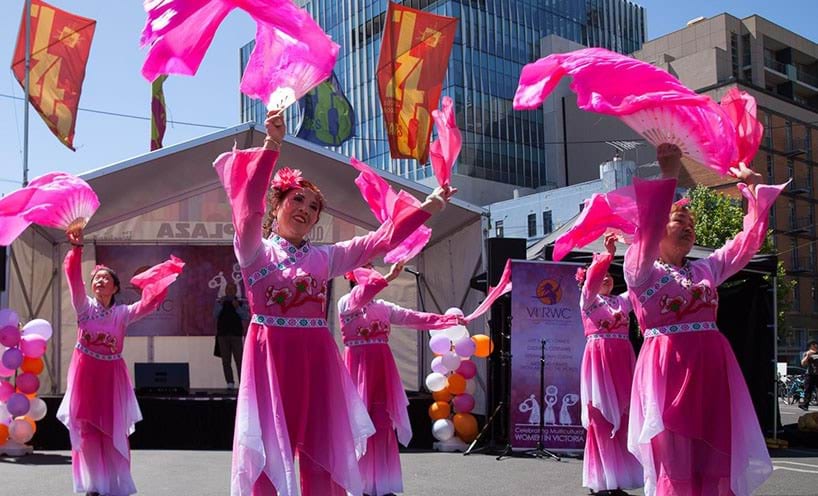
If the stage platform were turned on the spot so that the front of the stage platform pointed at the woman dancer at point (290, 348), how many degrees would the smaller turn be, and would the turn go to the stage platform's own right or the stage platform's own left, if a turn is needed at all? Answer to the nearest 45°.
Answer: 0° — it already faces them

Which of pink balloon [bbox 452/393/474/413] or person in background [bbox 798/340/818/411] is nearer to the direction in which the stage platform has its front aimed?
the pink balloon

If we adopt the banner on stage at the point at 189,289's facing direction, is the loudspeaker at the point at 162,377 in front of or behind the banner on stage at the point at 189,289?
in front

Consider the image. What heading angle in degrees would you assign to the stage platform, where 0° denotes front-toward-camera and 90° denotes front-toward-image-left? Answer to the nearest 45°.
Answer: approximately 0°

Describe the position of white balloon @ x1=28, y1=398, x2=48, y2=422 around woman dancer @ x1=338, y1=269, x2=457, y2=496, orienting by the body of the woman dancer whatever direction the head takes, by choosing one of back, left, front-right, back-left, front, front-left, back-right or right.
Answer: back-right

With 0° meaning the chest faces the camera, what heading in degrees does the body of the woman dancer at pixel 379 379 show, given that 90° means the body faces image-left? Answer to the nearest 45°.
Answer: approximately 0°

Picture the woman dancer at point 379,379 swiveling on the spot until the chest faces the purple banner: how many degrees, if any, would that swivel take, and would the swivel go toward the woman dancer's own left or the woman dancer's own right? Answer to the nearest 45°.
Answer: approximately 135° to the woman dancer's own left

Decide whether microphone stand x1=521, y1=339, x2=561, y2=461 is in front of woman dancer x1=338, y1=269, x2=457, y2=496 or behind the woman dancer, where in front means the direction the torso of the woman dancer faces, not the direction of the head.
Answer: behind

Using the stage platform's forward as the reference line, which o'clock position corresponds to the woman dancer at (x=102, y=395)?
The woman dancer is roughly at 12 o'clock from the stage platform.

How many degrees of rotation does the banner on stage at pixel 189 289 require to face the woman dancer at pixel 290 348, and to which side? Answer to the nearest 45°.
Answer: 0° — it already faces them

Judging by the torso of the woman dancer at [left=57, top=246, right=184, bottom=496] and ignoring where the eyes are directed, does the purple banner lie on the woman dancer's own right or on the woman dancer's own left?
on the woman dancer's own left
